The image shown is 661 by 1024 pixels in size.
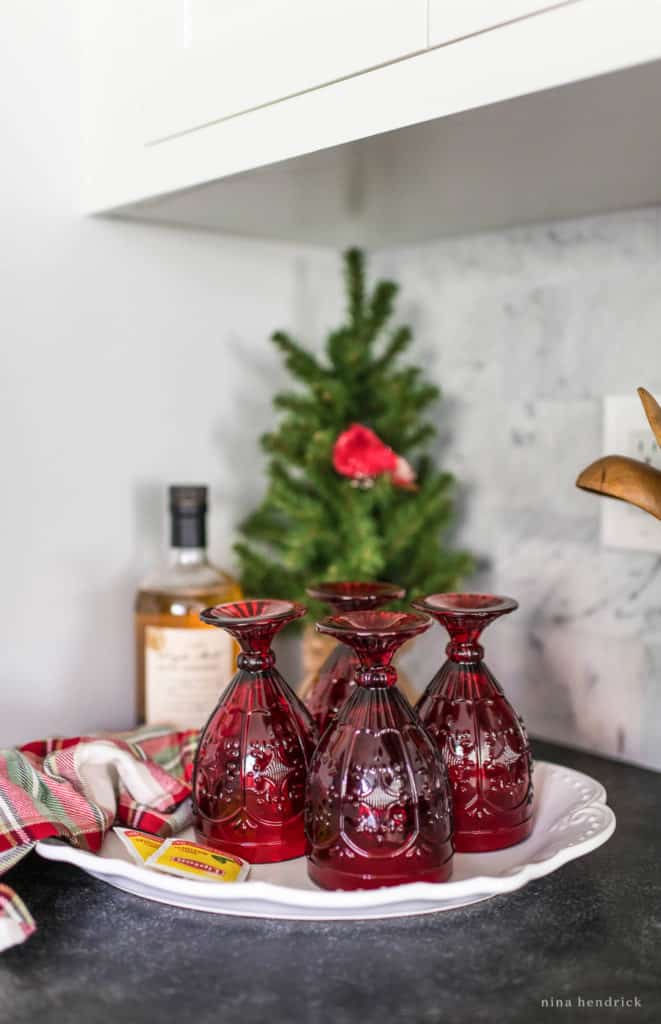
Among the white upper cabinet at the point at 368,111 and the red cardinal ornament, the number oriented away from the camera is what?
0

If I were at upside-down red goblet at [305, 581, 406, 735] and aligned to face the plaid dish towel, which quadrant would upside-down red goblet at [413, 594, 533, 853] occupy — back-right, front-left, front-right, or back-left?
back-left

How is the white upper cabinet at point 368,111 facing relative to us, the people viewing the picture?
facing the viewer and to the left of the viewer

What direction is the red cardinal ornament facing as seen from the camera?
to the viewer's left
